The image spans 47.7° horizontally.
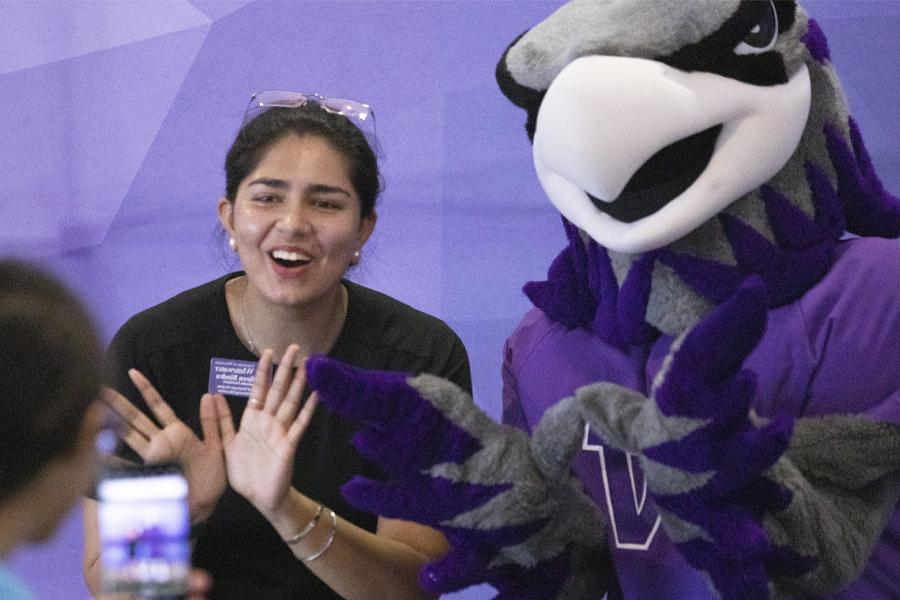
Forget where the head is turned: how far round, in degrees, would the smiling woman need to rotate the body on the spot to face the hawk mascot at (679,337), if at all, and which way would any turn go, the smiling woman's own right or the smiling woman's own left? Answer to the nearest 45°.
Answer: approximately 45° to the smiling woman's own left

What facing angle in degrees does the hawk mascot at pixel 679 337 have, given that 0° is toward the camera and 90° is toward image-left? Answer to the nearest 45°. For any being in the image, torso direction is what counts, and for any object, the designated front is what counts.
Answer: approximately 45°

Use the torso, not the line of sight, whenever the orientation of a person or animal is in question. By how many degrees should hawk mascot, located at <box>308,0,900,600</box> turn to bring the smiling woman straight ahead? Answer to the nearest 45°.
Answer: approximately 90° to its right

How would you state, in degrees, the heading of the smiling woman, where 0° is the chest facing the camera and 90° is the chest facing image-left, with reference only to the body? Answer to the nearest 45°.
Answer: approximately 0°
